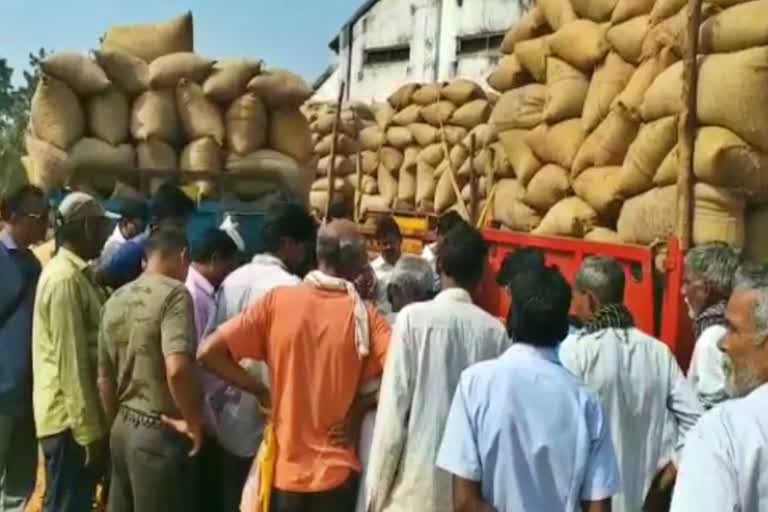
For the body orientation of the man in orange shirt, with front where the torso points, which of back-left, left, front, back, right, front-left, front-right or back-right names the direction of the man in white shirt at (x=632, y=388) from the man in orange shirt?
right

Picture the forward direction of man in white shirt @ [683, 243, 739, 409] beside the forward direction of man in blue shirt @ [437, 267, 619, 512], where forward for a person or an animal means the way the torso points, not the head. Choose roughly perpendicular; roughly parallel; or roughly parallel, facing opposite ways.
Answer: roughly perpendicular

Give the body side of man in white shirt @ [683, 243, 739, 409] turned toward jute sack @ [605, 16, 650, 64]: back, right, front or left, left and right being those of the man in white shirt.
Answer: right

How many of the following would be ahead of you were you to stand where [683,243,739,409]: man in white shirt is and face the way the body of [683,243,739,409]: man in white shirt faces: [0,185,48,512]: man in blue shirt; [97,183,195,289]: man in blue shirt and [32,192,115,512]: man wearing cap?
3

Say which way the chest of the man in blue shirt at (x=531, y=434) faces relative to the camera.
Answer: away from the camera

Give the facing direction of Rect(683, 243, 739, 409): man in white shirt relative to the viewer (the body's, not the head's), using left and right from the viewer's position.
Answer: facing to the left of the viewer

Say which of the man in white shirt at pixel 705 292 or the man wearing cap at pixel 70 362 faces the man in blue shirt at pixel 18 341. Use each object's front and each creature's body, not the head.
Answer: the man in white shirt

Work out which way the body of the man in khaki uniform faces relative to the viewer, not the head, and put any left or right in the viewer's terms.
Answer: facing away from the viewer and to the right of the viewer

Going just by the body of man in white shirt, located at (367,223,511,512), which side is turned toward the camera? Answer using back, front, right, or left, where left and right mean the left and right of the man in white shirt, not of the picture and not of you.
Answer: back

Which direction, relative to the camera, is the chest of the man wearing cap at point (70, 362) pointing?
to the viewer's right

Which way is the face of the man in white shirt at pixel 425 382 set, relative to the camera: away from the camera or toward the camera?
away from the camera

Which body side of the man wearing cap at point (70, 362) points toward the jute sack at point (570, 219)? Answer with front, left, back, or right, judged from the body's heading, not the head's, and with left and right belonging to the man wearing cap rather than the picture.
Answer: front

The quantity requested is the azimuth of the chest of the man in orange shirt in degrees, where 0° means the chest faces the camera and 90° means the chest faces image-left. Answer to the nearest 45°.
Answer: approximately 180°
